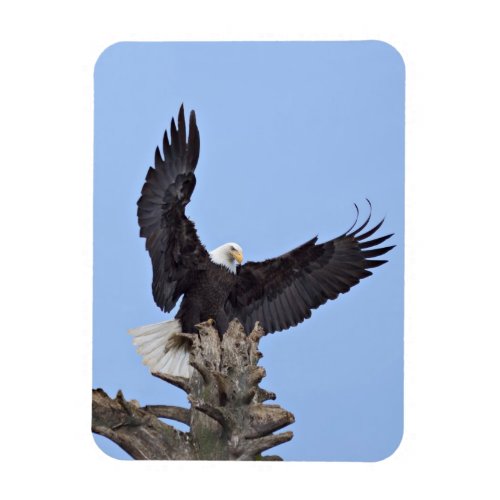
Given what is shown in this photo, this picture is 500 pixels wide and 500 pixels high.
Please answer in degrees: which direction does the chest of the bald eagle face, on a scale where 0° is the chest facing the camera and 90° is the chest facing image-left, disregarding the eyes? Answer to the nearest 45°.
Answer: approximately 315°
